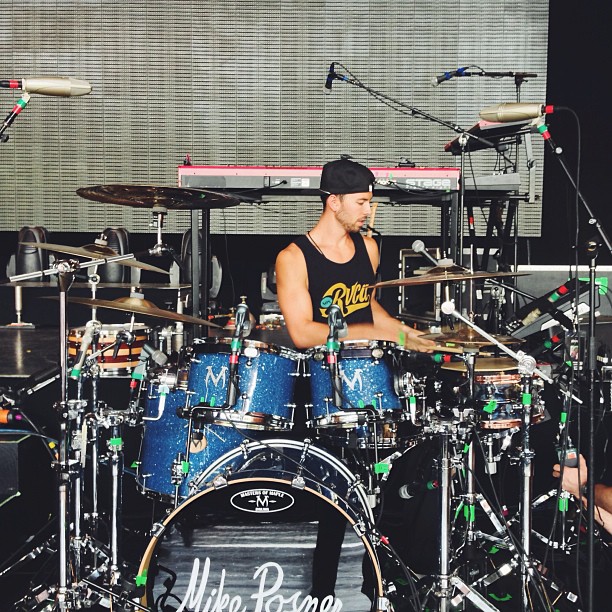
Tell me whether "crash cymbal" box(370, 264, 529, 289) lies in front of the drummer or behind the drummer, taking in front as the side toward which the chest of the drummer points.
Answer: in front

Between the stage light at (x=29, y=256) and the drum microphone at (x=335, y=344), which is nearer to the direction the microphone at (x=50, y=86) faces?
the drum microphone

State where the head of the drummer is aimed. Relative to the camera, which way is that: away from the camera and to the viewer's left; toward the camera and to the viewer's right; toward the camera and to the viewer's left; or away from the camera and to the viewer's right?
toward the camera and to the viewer's right

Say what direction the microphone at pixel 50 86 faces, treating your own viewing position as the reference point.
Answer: facing to the right of the viewer

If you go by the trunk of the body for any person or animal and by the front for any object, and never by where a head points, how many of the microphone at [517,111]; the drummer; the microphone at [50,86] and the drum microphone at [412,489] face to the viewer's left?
2

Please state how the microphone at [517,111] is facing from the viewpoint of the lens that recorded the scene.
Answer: facing to the left of the viewer

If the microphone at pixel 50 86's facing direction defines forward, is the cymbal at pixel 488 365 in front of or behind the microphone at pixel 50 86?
in front

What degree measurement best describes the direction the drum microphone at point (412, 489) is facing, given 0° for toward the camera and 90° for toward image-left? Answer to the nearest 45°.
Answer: approximately 90°

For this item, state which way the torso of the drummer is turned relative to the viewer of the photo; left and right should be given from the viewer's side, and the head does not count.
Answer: facing the viewer and to the right of the viewer

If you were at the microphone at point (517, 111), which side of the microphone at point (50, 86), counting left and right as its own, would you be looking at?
front

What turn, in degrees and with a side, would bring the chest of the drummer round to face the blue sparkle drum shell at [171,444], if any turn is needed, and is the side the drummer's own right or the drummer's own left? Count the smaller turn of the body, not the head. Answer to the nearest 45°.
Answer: approximately 90° to the drummer's own right

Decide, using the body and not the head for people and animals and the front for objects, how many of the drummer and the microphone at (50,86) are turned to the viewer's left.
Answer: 0

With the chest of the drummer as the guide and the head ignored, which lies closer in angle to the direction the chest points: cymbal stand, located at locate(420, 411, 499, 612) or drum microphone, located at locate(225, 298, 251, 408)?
the cymbal stand

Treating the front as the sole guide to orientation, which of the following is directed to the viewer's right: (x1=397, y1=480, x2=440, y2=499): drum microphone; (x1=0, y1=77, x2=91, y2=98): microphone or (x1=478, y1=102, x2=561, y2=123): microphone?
(x1=0, y1=77, x2=91, y2=98): microphone
